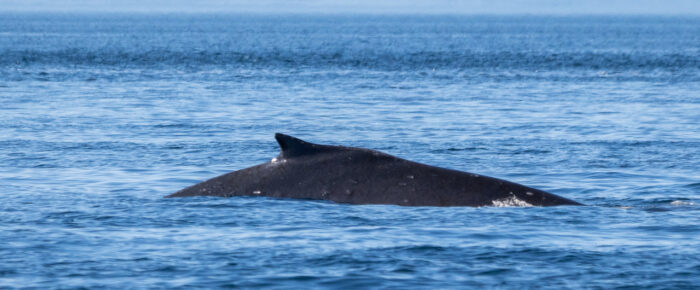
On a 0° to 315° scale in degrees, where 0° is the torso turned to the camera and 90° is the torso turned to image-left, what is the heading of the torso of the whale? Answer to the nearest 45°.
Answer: approximately 270°
